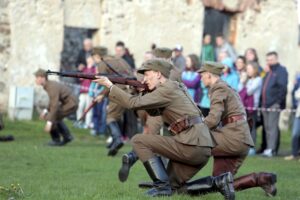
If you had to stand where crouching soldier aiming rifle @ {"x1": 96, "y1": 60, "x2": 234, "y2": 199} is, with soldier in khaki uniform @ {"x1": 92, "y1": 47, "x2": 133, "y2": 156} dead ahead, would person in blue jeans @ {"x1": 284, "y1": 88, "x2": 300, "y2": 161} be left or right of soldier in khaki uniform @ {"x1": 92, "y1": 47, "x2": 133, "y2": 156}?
right

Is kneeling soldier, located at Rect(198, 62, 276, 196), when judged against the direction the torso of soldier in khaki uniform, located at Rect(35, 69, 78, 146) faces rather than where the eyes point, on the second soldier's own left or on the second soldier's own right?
on the second soldier's own left

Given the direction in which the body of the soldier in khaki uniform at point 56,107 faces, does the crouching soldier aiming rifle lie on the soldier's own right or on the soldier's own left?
on the soldier's own left

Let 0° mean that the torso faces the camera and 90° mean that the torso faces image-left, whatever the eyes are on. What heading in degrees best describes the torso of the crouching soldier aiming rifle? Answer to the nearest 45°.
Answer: approximately 90°

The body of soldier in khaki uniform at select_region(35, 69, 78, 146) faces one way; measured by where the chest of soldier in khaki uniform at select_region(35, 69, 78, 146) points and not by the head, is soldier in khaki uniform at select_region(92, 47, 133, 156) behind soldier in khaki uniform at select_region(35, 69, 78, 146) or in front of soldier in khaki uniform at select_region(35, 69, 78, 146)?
behind

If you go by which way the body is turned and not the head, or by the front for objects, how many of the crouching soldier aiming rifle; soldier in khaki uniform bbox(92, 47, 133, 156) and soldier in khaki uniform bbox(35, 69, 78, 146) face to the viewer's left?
3

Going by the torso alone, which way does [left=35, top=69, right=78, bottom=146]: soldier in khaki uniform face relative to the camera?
to the viewer's left

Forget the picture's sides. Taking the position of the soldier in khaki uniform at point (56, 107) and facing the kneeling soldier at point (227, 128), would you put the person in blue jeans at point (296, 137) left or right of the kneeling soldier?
left

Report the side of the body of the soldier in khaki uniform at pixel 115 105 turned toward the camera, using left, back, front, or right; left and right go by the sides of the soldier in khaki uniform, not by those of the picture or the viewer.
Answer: left

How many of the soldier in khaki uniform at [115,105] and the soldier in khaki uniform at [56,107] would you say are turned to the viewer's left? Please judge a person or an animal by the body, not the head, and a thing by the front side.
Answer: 2

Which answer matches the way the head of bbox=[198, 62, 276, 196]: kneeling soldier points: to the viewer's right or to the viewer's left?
to the viewer's left

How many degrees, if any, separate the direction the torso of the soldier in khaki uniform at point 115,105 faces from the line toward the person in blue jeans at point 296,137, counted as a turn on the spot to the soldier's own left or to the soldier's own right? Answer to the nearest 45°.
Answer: approximately 180°
